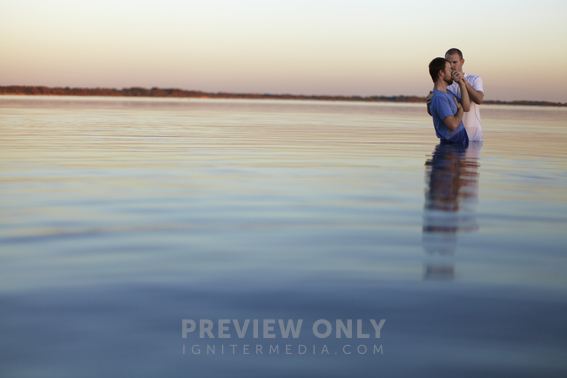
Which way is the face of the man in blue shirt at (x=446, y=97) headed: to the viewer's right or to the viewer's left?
to the viewer's right

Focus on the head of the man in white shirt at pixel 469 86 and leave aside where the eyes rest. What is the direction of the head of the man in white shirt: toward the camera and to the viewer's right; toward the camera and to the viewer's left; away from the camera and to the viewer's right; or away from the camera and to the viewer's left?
toward the camera and to the viewer's left

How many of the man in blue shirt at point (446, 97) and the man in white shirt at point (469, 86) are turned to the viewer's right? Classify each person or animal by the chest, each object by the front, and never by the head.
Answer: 1

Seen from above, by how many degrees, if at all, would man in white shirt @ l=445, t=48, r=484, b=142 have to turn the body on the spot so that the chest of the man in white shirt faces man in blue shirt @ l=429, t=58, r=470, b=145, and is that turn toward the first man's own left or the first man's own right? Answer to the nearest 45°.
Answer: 0° — they already face them

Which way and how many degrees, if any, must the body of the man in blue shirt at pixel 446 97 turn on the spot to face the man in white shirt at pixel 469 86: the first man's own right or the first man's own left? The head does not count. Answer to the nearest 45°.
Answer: approximately 45° to the first man's own left

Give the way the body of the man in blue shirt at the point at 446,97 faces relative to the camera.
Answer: to the viewer's right
